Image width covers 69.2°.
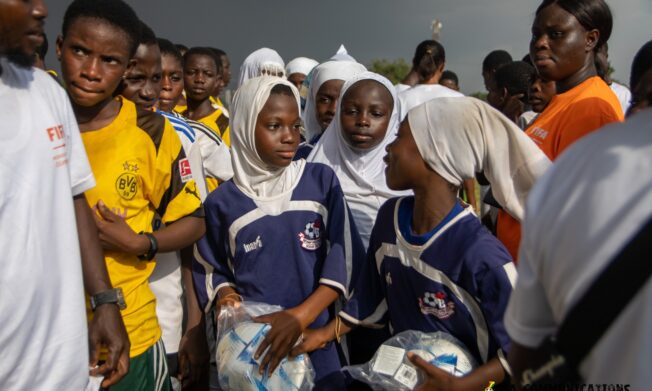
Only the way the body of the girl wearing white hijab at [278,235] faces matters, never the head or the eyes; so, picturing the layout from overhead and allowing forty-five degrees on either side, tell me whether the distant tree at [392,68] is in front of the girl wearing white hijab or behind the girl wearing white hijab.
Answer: behind

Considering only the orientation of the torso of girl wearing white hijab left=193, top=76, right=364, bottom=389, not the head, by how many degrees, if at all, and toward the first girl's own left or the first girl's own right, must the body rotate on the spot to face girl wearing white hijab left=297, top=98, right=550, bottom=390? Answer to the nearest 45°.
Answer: approximately 45° to the first girl's own left

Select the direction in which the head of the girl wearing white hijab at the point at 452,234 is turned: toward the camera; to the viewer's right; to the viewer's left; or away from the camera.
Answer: to the viewer's left

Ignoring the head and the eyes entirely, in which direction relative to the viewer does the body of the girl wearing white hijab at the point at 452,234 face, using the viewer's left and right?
facing the viewer and to the left of the viewer

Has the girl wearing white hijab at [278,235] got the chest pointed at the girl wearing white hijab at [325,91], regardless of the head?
no

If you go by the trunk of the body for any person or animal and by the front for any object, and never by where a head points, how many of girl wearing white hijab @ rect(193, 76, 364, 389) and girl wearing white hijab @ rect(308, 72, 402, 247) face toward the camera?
2

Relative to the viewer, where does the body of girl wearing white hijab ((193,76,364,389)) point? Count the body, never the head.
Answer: toward the camera

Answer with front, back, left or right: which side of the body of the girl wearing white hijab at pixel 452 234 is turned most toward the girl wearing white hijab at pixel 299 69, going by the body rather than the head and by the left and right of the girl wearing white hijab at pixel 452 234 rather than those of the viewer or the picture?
right

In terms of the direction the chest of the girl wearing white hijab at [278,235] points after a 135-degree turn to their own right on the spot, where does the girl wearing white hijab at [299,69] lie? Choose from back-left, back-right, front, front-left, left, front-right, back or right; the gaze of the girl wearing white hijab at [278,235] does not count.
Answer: front-right

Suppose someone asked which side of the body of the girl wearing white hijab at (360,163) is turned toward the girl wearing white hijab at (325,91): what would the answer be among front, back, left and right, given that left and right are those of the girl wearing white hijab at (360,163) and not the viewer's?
back

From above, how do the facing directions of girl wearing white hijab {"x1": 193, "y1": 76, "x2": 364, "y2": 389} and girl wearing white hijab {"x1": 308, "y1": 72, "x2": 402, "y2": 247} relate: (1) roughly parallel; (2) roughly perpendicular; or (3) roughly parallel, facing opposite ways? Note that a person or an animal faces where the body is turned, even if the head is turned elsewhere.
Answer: roughly parallel
